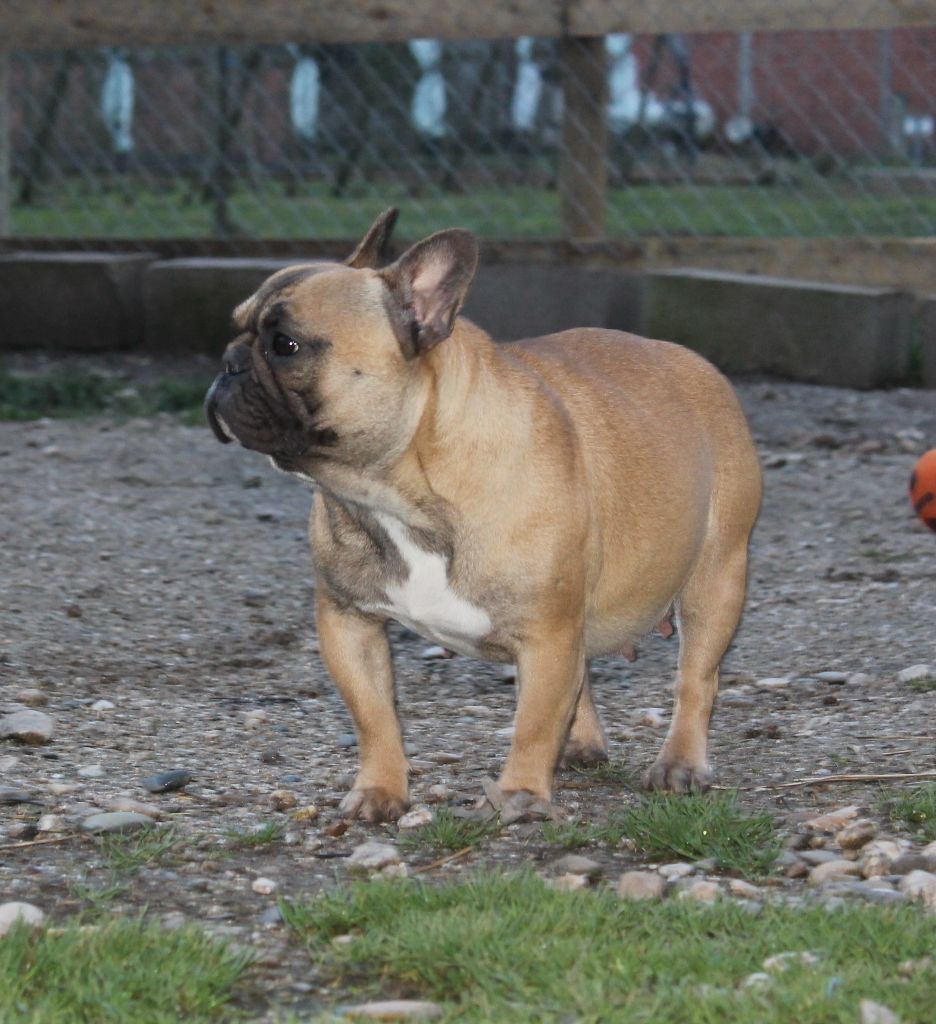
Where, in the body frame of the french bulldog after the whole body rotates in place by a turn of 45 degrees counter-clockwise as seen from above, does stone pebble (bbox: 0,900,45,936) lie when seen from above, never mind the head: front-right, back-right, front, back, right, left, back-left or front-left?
front-right

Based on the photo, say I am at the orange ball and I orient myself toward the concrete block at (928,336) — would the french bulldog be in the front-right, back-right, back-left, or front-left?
back-left

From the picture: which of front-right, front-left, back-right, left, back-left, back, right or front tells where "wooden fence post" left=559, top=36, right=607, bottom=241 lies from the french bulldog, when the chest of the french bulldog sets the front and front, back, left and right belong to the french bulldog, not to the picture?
back-right

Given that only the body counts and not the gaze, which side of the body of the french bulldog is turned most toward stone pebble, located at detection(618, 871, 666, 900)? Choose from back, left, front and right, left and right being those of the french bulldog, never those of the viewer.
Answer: left

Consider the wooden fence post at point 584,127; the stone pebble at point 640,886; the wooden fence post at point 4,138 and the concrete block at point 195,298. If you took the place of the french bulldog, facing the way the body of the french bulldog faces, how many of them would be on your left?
1

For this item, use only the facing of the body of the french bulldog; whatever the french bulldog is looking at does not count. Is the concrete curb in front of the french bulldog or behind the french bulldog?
behind

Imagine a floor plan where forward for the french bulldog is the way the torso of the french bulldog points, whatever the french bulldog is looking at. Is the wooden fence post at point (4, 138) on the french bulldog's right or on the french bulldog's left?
on the french bulldog's right

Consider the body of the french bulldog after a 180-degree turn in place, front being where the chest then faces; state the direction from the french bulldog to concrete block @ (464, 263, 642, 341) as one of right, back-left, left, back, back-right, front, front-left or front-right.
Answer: front-left

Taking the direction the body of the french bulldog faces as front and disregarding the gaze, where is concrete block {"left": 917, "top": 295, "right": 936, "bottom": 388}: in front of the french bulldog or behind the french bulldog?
behind
